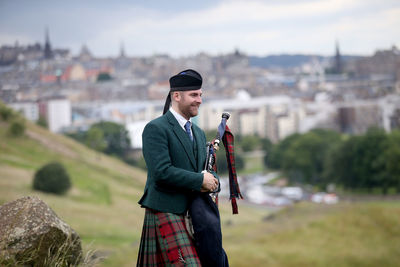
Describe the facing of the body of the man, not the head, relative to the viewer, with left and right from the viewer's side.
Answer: facing the viewer and to the right of the viewer

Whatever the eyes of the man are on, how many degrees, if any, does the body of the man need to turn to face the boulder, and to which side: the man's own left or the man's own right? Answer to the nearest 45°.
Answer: approximately 135° to the man's own right
